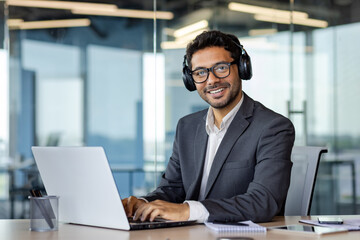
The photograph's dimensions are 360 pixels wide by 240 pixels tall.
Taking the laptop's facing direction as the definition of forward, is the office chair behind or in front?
in front

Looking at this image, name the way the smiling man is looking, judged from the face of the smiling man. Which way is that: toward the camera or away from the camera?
toward the camera

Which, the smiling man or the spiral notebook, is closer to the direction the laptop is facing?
the smiling man

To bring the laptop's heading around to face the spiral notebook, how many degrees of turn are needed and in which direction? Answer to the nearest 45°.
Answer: approximately 45° to its right

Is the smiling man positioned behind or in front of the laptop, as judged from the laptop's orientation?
in front

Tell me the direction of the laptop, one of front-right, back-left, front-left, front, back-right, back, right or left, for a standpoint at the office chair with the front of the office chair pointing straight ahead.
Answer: front

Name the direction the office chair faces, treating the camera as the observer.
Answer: facing the viewer and to the left of the viewer

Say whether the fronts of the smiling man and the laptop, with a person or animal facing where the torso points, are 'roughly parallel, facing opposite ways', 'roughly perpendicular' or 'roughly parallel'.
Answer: roughly parallel, facing opposite ways

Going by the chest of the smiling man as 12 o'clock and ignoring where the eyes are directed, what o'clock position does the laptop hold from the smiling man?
The laptop is roughly at 12 o'clock from the smiling man.

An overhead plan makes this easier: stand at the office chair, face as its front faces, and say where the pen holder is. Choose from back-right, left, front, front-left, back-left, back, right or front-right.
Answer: front

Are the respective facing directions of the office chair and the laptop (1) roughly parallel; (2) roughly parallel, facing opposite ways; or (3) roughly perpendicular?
roughly parallel, facing opposite ways

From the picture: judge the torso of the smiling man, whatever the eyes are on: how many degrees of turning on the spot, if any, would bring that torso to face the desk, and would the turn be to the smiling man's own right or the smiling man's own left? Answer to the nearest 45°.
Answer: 0° — they already face it
